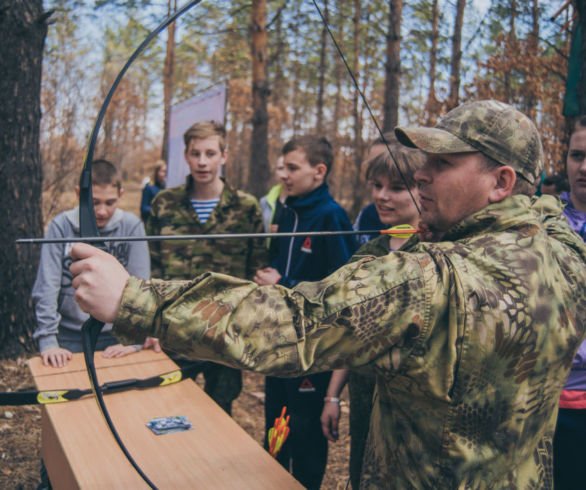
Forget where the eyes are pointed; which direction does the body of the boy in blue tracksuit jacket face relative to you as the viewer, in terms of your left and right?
facing the viewer and to the left of the viewer

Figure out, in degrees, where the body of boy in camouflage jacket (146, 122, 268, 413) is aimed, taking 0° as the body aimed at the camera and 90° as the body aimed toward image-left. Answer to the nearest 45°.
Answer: approximately 0°

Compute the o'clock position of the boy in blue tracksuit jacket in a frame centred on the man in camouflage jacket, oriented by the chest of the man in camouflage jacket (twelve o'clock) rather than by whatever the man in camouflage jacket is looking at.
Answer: The boy in blue tracksuit jacket is roughly at 1 o'clock from the man in camouflage jacket.

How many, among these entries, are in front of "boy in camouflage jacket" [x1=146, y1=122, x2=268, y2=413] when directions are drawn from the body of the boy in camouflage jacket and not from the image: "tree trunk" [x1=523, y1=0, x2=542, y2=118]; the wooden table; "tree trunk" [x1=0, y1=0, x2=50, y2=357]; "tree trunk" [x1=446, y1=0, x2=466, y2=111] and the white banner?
1

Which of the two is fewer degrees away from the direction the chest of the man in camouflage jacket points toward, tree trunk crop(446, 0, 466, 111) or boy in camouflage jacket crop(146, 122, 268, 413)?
the boy in camouflage jacket

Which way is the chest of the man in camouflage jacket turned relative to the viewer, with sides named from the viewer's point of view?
facing away from the viewer and to the left of the viewer

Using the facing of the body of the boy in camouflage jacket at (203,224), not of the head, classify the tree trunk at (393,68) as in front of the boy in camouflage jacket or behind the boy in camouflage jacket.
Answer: behind

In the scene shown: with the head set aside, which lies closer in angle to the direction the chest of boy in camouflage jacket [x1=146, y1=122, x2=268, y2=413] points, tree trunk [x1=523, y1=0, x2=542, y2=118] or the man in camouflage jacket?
the man in camouflage jacket

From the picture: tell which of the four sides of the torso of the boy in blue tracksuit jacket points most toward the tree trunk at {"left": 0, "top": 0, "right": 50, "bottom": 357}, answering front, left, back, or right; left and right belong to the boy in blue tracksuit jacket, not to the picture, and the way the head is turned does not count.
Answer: right

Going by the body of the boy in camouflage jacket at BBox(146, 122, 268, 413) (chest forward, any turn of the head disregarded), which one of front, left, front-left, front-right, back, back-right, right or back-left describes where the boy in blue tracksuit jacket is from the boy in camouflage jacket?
front-left

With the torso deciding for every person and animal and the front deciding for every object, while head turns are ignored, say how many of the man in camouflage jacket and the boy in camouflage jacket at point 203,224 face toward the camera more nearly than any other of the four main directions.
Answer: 1

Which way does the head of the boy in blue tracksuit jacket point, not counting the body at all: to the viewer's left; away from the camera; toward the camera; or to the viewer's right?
to the viewer's left

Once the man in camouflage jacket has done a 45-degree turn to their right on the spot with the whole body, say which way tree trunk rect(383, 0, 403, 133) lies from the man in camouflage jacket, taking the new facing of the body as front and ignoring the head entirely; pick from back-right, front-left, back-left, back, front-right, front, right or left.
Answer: front

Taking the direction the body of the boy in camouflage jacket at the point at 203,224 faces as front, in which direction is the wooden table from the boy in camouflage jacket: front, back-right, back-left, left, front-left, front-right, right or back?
front
